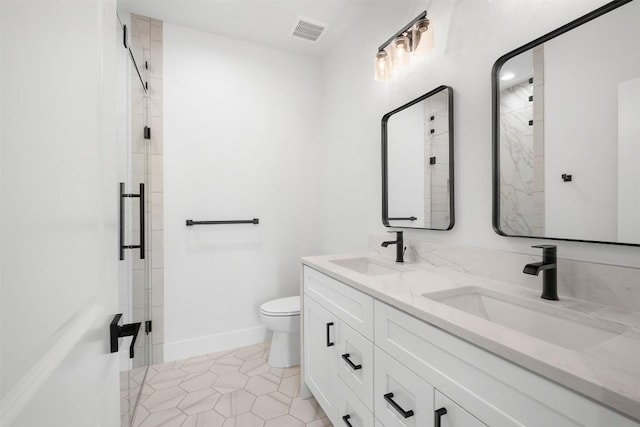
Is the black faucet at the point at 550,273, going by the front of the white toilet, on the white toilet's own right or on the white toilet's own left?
on the white toilet's own left

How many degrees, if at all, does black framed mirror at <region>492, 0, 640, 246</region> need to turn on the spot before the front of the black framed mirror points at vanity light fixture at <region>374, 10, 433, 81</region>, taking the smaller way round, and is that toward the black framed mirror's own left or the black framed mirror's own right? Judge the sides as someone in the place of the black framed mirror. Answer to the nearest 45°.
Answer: approximately 45° to the black framed mirror's own right

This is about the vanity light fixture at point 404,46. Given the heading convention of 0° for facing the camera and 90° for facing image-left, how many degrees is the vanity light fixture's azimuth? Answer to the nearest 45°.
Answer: approximately 45°

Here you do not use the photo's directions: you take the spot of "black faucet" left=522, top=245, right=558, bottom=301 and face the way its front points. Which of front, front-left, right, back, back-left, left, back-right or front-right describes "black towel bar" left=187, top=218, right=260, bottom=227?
front-right

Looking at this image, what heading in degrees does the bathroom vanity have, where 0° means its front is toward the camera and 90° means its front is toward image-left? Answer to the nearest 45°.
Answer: approximately 45°

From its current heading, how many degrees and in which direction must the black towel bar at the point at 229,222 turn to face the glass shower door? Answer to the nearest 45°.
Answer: approximately 45° to its right

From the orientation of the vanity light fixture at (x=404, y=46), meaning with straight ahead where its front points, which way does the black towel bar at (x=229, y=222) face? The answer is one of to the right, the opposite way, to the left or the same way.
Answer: to the left

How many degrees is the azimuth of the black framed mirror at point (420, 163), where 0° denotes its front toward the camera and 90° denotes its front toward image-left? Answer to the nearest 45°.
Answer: approximately 45°

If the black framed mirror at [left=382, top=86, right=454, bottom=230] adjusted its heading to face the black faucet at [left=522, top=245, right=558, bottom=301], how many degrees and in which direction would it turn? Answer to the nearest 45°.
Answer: approximately 90° to its left

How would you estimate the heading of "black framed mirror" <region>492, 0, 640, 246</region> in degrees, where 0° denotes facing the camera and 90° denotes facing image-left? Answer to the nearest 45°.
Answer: approximately 45°
